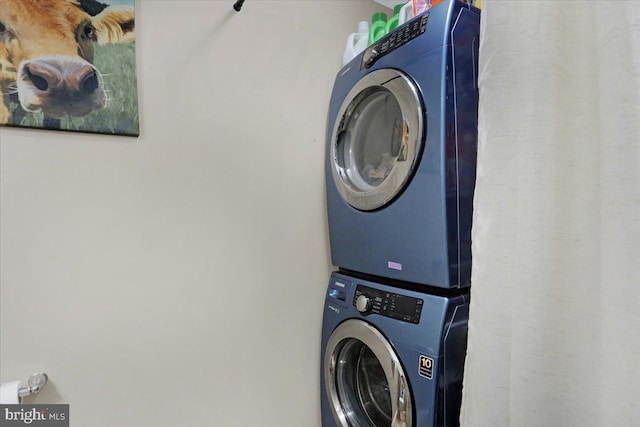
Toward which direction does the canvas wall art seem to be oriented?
toward the camera

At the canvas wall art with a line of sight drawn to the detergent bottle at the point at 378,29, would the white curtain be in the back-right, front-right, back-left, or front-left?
front-right

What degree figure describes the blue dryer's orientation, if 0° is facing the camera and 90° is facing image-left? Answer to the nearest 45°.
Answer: approximately 45°

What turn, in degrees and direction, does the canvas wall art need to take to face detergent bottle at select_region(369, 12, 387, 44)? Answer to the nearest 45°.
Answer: approximately 90° to its left

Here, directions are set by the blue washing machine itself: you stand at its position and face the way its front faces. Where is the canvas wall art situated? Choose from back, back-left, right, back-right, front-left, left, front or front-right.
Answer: front-right

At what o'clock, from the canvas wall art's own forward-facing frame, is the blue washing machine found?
The blue washing machine is roughly at 10 o'clock from the canvas wall art.

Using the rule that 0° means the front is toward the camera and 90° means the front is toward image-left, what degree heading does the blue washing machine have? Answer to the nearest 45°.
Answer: approximately 45°

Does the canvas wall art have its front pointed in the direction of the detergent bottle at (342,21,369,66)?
no
